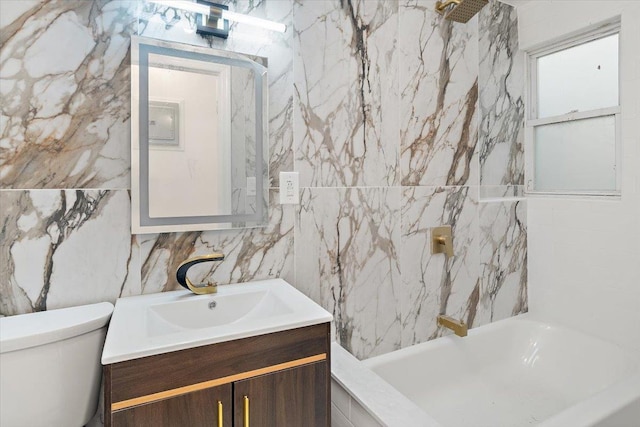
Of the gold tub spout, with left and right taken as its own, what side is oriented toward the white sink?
right

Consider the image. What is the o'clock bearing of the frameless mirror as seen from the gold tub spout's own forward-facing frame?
The frameless mirror is roughly at 3 o'clock from the gold tub spout.

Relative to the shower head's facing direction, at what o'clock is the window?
The window is roughly at 9 o'clock from the shower head.

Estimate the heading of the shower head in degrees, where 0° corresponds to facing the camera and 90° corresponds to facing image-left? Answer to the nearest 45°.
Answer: approximately 315°

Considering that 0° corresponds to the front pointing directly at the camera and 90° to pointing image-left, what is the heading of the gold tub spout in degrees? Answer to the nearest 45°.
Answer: approximately 315°

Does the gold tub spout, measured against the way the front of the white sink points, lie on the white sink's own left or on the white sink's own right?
on the white sink's own left
